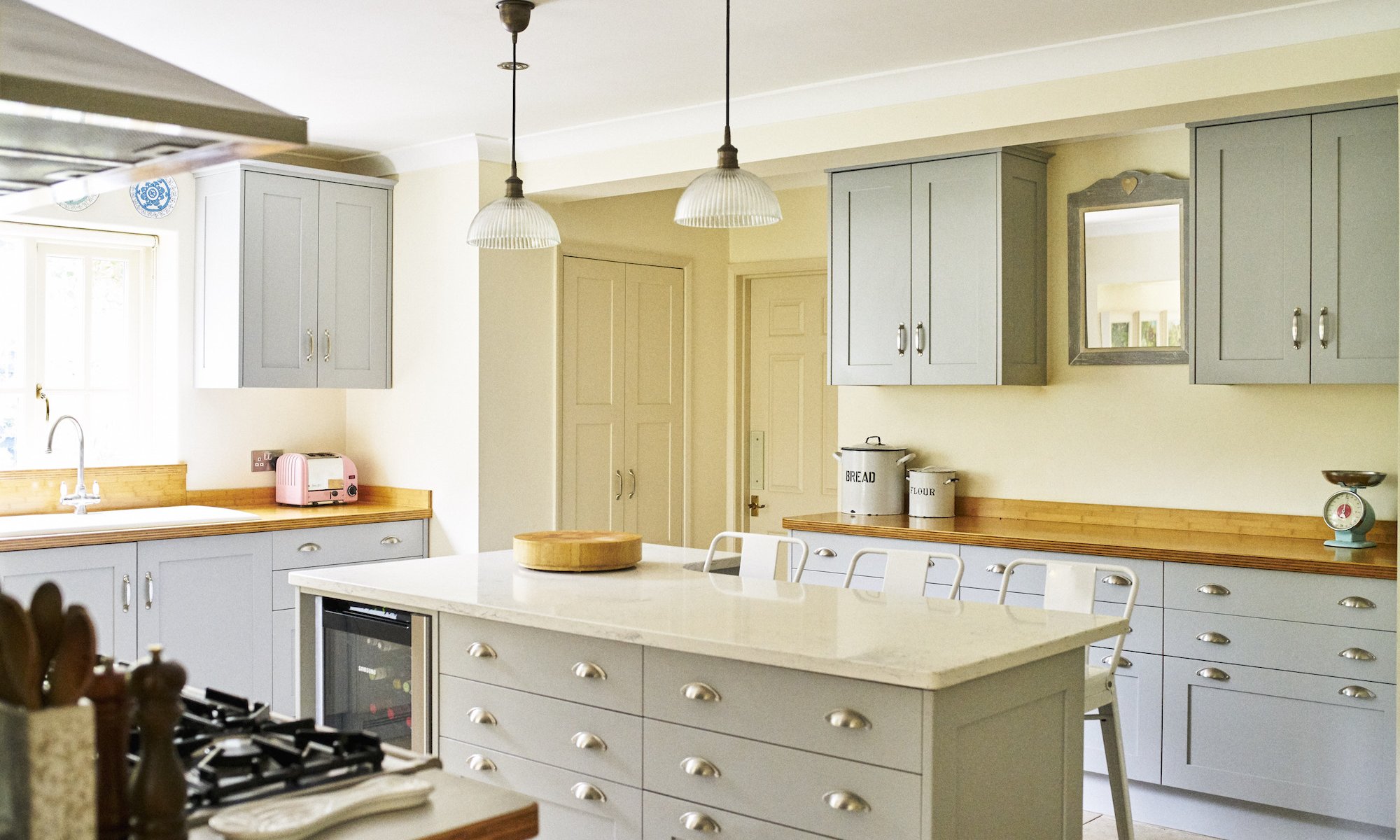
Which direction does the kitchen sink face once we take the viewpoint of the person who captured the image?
facing the viewer and to the right of the viewer

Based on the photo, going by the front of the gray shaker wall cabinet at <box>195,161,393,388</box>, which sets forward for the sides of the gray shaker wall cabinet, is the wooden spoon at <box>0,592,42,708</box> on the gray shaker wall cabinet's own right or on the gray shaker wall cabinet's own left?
on the gray shaker wall cabinet's own right

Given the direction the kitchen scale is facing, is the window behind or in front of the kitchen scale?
in front

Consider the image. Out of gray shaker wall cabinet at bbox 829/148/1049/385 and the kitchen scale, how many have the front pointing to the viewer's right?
0

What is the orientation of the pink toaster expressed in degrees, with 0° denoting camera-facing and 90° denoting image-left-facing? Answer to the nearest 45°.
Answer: approximately 315°

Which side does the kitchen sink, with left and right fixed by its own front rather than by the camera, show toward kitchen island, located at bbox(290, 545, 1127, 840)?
front

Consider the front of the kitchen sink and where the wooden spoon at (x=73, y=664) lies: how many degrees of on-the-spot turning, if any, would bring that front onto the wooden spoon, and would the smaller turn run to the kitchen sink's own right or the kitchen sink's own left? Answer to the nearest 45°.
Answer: approximately 45° to the kitchen sink's own right

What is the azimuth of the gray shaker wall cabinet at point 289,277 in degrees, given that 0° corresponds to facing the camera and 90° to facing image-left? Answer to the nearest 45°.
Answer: approximately 315°

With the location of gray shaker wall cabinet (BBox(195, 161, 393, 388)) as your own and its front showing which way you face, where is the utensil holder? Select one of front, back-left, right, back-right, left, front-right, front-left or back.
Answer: front-right

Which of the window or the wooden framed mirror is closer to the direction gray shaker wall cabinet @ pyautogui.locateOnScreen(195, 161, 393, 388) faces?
the wooden framed mirror
